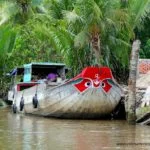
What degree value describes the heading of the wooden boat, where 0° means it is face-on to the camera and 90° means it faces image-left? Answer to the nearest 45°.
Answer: approximately 315°
